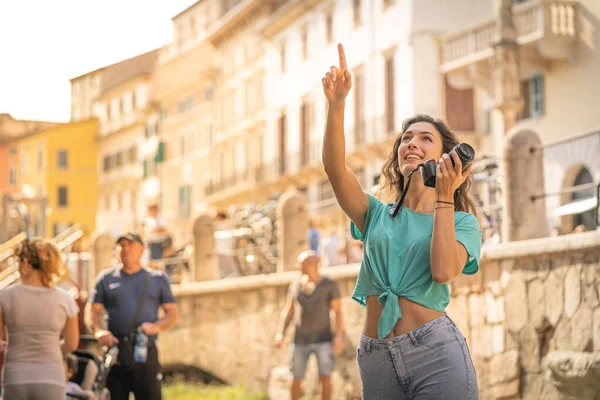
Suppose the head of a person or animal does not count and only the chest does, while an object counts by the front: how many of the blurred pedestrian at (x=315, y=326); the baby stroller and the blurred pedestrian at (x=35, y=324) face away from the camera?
1

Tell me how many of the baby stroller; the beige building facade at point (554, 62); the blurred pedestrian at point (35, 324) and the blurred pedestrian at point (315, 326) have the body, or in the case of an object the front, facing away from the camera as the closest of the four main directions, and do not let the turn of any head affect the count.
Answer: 1

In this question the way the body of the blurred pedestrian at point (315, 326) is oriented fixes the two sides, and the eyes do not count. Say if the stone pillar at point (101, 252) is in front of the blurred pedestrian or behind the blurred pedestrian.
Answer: behind

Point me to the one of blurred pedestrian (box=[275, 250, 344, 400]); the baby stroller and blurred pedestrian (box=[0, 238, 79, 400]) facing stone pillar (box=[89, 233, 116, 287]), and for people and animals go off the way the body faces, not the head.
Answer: blurred pedestrian (box=[0, 238, 79, 400])

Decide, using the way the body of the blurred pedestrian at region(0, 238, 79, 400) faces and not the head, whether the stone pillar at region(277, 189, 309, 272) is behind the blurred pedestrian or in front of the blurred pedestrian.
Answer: in front

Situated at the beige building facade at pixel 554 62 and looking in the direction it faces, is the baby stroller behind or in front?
in front

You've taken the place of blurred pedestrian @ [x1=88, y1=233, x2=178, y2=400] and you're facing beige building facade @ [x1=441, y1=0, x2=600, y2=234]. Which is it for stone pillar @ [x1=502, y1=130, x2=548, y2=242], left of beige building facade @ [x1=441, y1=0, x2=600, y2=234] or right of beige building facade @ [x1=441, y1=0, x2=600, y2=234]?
right

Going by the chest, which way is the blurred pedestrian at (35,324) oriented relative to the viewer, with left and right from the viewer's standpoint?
facing away from the viewer

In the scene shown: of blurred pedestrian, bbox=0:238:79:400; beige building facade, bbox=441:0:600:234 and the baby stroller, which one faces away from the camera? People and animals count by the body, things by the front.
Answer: the blurred pedestrian

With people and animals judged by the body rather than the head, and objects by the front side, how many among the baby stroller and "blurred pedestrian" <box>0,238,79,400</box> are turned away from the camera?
1

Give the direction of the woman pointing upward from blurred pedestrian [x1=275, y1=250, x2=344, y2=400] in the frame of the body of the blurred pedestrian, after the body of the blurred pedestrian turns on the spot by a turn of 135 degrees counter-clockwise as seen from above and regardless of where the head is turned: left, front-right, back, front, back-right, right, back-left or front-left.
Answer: back-right

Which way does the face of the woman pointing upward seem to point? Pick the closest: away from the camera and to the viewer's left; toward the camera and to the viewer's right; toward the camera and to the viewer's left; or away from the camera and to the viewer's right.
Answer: toward the camera and to the viewer's left

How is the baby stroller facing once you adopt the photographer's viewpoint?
facing the viewer and to the left of the viewer

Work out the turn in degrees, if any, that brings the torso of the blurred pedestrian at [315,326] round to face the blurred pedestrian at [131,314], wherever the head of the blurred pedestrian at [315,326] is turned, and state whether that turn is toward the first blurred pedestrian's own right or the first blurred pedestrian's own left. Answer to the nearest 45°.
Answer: approximately 45° to the first blurred pedestrian's own right
